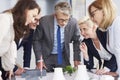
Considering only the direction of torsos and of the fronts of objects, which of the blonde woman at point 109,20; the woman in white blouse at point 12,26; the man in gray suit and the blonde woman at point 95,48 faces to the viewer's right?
the woman in white blouse

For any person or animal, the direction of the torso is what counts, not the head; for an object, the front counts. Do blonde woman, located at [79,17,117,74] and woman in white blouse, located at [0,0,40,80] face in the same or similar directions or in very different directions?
very different directions

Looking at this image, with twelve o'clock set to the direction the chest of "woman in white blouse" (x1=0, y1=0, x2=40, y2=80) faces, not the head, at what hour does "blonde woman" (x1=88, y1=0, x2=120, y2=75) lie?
The blonde woman is roughly at 12 o'clock from the woman in white blouse.

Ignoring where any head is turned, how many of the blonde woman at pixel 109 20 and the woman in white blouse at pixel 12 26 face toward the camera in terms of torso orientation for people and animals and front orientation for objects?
0

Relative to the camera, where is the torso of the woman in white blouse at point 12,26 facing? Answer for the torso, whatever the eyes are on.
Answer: to the viewer's right

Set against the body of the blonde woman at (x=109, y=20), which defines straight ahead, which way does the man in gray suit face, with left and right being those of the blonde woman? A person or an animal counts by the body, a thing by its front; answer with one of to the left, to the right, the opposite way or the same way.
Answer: to the left

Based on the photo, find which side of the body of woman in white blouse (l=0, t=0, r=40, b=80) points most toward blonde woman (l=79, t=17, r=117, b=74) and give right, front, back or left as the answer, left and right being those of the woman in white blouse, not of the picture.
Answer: front

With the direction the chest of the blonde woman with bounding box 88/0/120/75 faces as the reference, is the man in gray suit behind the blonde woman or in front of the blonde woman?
in front

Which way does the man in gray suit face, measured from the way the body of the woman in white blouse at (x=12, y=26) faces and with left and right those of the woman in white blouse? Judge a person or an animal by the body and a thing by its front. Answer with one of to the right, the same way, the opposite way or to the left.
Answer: to the right

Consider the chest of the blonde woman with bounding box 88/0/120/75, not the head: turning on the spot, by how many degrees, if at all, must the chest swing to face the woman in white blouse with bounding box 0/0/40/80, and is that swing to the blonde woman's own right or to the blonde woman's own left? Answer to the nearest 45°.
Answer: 0° — they already face them

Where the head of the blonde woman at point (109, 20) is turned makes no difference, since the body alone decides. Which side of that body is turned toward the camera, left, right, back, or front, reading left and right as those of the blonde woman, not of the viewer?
left

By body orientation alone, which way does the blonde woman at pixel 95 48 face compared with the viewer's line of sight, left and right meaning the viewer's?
facing the viewer and to the left of the viewer
